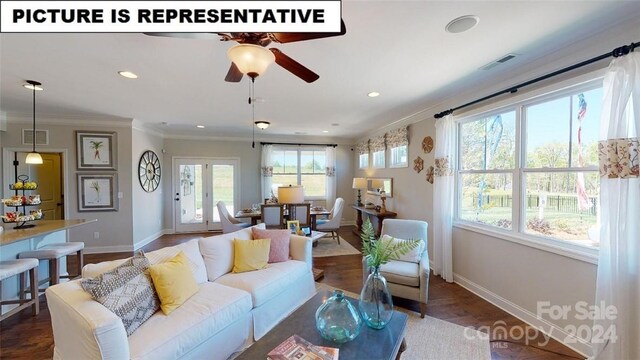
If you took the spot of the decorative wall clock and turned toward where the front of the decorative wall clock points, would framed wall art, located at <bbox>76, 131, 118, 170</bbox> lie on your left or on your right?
on your right

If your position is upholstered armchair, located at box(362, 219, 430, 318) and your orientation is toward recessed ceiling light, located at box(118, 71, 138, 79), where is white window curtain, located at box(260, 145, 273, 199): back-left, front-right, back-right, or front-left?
front-right

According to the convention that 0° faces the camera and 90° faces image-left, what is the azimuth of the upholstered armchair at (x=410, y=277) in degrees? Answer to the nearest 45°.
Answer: approximately 45°

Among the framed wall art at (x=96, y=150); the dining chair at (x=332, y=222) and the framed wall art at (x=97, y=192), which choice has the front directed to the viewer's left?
the dining chair

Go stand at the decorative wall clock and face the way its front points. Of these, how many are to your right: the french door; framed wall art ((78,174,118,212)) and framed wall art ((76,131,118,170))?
2

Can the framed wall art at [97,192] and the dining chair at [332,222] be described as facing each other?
no

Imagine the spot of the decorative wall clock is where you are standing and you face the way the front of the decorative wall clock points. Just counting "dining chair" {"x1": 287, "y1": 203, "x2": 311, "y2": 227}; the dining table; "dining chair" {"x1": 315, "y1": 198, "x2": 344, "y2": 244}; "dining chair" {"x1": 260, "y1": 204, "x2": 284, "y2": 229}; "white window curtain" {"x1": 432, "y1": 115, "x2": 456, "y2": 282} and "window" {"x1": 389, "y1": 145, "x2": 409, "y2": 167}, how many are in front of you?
6

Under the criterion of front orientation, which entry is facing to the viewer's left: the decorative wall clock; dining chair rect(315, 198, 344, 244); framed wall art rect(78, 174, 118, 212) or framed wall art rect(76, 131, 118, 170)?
the dining chair

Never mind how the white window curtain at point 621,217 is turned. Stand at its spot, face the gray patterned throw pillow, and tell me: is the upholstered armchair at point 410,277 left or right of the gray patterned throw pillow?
right

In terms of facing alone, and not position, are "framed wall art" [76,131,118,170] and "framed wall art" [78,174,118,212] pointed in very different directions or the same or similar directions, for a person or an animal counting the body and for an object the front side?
same or similar directions

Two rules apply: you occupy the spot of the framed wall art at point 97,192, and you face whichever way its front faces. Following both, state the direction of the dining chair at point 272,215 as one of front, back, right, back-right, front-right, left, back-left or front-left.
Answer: front-left

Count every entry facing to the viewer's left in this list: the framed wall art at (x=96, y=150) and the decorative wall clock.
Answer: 0

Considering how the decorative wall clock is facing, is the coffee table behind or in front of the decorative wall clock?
in front

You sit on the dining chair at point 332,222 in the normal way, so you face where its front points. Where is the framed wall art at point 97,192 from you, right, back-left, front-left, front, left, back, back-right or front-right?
front

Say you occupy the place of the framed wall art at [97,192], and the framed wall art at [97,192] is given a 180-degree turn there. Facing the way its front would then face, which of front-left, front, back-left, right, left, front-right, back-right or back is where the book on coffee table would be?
back

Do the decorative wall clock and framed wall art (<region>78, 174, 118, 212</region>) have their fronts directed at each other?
no

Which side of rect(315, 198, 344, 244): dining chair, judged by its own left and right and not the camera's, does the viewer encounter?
left

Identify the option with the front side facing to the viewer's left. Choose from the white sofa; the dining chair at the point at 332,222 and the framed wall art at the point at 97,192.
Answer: the dining chair

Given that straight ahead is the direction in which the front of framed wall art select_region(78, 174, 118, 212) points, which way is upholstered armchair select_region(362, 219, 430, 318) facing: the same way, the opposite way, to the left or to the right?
to the right

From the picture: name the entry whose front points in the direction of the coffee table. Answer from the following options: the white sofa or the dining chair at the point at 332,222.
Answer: the white sofa

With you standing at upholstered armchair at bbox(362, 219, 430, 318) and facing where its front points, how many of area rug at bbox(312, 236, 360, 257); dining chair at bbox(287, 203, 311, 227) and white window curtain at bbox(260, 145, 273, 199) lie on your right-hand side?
3
